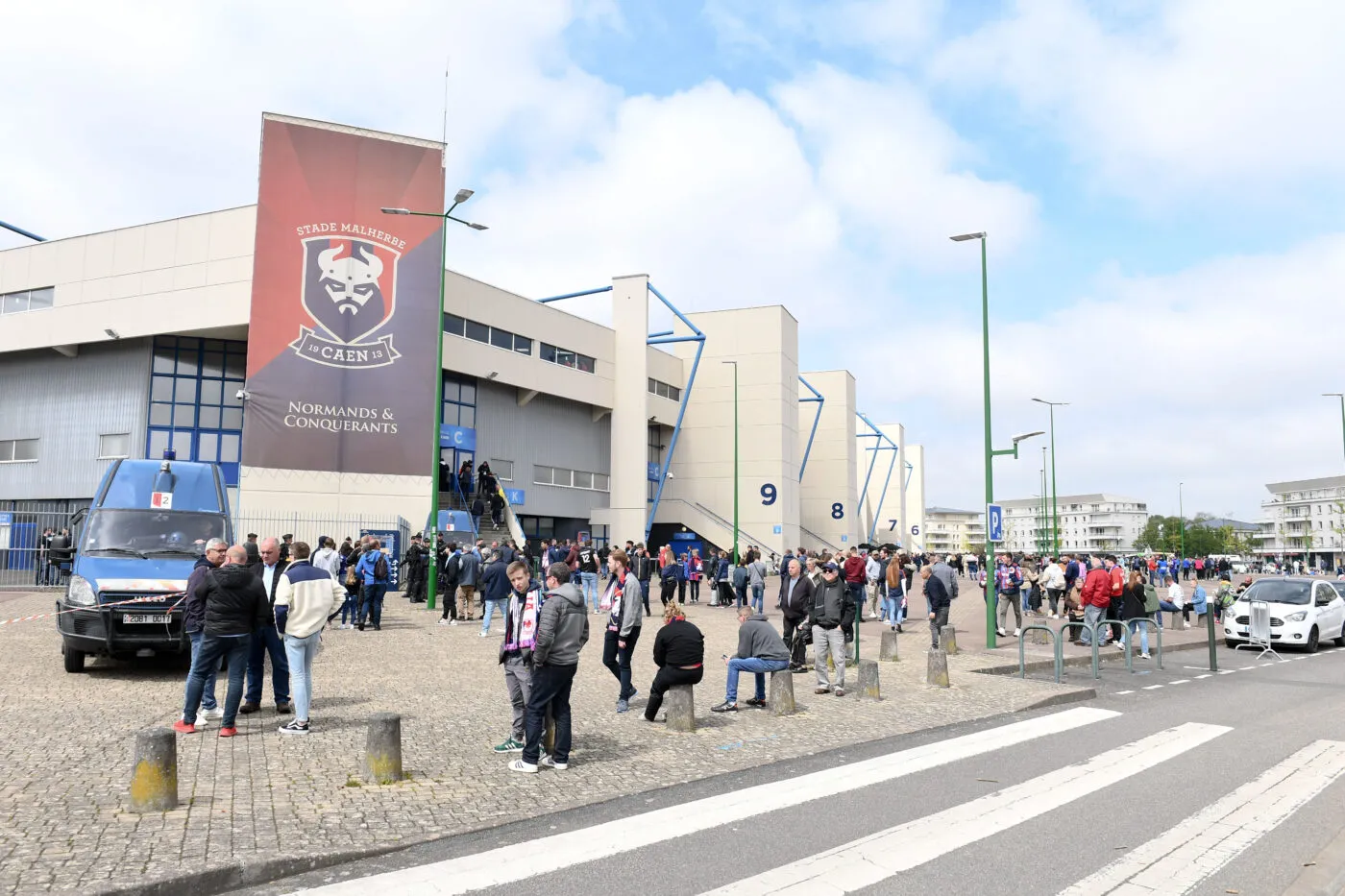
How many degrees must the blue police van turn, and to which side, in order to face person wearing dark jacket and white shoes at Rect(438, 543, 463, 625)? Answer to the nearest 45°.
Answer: approximately 135° to its left

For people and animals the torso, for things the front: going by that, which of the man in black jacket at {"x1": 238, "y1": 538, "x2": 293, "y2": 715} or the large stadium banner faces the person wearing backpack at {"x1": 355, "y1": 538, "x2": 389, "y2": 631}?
the large stadium banner

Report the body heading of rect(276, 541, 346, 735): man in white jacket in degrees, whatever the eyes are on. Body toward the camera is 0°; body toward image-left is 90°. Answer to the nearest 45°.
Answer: approximately 135°

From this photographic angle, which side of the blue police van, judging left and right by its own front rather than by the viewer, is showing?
front

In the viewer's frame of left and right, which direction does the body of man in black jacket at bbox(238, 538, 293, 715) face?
facing the viewer

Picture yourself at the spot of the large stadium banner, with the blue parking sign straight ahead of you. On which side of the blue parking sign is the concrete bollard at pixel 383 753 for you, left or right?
right

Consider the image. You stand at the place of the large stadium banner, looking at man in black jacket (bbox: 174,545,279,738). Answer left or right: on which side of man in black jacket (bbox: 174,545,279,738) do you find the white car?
left

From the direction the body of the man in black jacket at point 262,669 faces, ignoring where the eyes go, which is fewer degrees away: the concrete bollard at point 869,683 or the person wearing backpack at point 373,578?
the concrete bollard

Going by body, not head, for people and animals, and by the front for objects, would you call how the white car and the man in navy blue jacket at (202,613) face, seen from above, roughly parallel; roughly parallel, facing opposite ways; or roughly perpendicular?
roughly parallel, facing opposite ways

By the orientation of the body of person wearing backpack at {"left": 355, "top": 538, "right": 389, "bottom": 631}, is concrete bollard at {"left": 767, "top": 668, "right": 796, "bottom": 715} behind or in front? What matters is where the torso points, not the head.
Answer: behind

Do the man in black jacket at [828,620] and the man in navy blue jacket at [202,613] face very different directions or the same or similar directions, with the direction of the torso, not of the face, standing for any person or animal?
very different directions

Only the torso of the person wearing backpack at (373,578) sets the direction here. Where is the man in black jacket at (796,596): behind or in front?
behind

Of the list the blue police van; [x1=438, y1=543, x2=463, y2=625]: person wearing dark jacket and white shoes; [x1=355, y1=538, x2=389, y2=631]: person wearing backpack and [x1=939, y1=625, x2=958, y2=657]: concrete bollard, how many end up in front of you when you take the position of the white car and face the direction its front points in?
4

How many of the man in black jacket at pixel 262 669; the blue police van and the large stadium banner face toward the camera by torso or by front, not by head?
3

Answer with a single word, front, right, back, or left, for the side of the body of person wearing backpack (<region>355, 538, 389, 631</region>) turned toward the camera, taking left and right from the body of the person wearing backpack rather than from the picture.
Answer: back

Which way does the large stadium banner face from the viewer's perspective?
toward the camera

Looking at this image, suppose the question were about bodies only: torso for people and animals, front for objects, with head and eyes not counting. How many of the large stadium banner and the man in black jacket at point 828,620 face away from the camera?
0
